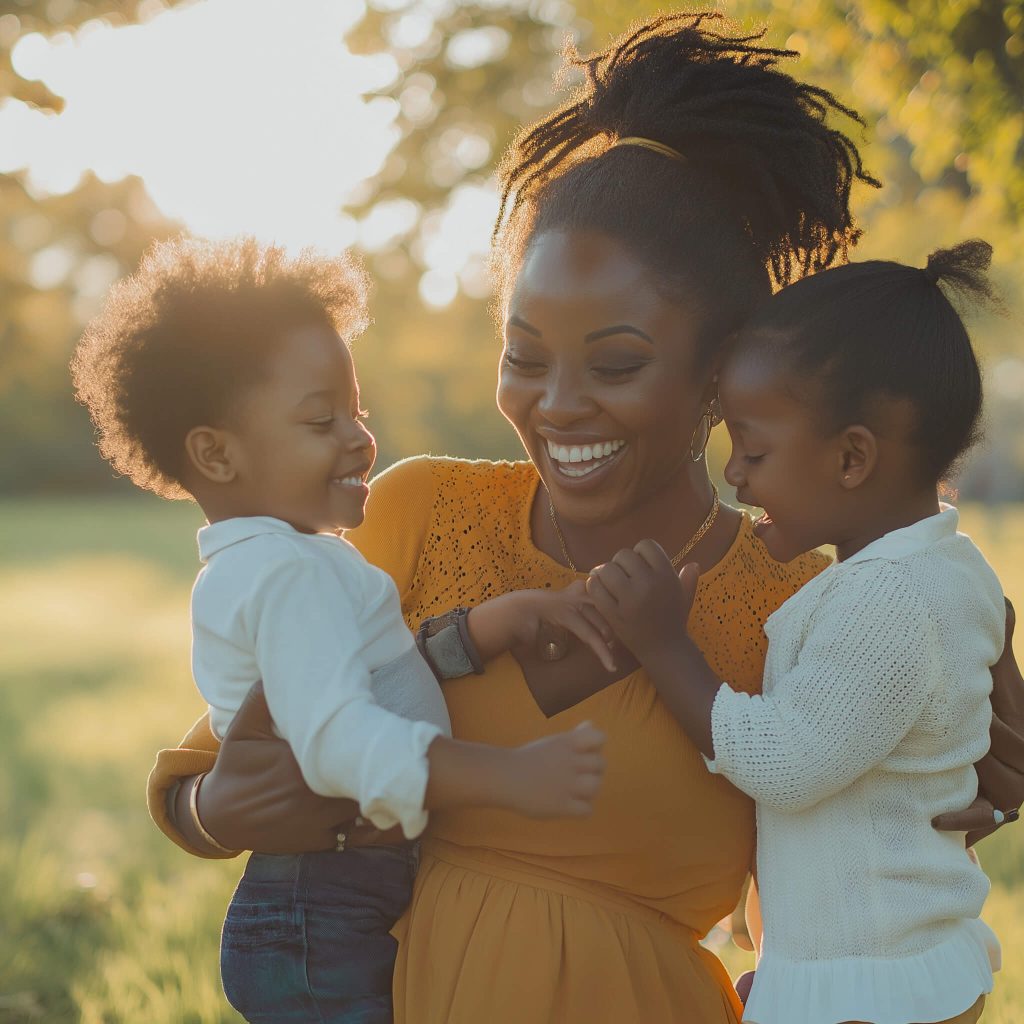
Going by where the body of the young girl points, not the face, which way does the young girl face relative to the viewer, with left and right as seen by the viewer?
facing to the left of the viewer

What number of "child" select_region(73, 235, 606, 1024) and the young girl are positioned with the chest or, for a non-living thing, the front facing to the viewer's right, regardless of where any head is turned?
1

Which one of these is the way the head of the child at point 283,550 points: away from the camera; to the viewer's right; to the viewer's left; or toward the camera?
to the viewer's right

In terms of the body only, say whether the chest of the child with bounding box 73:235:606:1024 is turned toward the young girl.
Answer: yes

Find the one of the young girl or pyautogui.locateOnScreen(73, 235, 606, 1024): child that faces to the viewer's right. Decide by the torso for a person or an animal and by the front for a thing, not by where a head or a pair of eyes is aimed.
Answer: the child

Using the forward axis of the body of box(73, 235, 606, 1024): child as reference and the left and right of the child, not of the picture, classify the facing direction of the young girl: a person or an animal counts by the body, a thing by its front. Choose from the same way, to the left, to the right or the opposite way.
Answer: the opposite way

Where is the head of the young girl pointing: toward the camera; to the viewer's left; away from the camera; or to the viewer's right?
to the viewer's left

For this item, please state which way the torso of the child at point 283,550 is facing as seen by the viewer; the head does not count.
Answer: to the viewer's right

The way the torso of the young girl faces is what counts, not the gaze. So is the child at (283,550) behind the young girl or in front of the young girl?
in front
